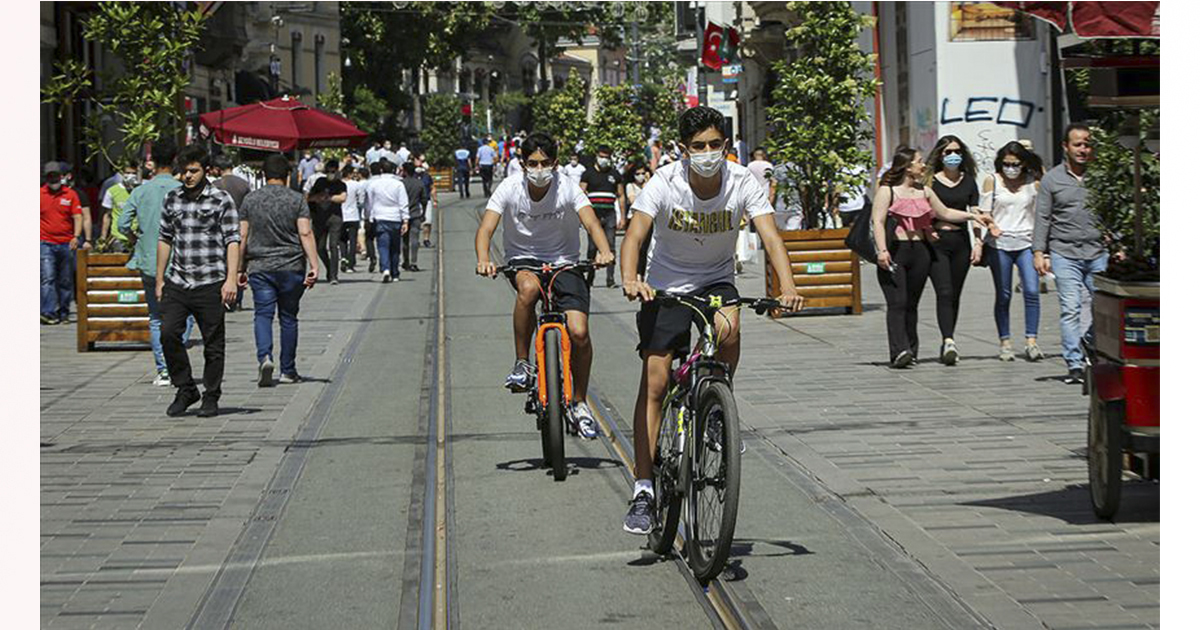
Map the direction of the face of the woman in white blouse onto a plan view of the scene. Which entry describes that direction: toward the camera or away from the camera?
toward the camera

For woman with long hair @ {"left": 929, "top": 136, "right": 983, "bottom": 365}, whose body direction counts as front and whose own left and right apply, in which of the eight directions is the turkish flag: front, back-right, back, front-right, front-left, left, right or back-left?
back

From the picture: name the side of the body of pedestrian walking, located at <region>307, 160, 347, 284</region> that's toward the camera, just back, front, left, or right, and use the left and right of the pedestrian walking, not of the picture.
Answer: front

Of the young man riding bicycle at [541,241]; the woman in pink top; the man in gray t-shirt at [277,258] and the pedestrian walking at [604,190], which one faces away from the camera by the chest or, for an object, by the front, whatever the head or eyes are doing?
the man in gray t-shirt

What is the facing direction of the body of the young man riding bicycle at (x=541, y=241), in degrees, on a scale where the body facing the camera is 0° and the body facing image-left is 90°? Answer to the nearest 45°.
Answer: approximately 0°

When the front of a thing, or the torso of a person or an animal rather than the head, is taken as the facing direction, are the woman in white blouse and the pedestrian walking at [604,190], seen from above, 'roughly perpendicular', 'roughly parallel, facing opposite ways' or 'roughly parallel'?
roughly parallel

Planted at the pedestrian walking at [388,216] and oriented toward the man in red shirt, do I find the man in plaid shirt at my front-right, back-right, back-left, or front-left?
front-left

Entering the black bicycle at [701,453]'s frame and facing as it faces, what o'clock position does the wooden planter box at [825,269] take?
The wooden planter box is roughly at 6 o'clock from the black bicycle.

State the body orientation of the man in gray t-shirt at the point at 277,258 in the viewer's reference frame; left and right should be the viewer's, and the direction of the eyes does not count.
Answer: facing away from the viewer

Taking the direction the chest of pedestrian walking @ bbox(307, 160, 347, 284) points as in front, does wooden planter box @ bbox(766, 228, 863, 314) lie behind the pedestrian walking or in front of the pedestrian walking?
in front

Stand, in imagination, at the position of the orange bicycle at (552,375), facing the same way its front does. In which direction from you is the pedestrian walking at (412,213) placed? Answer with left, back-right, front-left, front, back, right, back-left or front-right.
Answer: back

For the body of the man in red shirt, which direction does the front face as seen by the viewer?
toward the camera

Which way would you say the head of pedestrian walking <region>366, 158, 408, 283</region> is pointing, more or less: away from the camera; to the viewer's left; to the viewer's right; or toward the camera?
away from the camera

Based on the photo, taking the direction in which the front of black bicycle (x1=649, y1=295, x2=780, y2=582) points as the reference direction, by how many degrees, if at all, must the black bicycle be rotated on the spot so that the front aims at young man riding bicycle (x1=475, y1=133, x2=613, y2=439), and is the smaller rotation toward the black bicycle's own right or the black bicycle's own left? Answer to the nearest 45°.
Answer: approximately 180°

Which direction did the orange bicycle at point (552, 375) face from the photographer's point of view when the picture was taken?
facing the viewer

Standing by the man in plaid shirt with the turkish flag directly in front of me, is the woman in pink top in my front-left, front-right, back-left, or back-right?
front-right

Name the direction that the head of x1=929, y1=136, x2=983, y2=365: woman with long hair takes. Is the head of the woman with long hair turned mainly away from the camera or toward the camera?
toward the camera

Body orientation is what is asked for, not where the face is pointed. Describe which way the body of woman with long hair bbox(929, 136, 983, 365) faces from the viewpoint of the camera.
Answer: toward the camera

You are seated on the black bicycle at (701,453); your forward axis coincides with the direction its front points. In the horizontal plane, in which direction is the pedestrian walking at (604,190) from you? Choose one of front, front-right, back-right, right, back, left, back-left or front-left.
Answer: back

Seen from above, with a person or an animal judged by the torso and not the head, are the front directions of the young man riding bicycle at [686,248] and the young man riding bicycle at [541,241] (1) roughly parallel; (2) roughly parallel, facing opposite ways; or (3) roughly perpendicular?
roughly parallel
